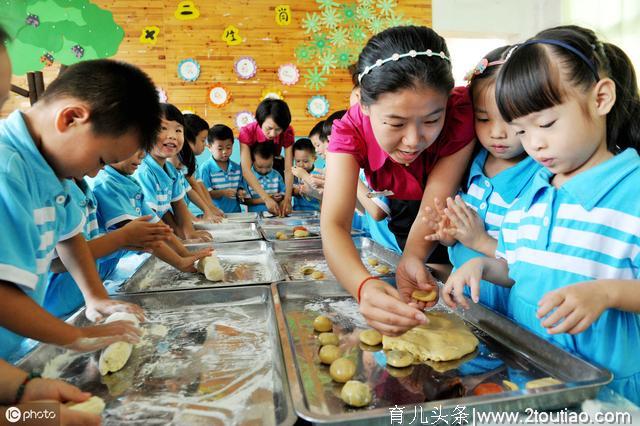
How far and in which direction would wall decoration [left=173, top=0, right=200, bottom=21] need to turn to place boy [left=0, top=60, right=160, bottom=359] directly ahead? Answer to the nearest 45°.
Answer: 0° — it already faces them

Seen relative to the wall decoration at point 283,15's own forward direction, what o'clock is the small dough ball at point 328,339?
The small dough ball is roughly at 12 o'clock from the wall decoration.

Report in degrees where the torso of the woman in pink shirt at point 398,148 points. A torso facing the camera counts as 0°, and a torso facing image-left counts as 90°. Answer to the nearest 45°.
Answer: approximately 0°

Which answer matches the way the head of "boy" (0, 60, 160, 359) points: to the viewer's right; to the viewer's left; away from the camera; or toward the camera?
to the viewer's right

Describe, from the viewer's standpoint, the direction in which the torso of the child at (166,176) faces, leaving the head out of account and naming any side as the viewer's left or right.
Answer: facing the viewer and to the right of the viewer

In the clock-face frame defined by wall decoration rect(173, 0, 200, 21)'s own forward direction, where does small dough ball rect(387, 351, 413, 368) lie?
The small dough ball is roughly at 12 o'clock from the wall decoration.

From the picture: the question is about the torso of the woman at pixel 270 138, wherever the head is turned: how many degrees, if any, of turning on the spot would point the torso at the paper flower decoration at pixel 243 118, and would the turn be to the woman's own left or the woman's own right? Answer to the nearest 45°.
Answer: approximately 180°

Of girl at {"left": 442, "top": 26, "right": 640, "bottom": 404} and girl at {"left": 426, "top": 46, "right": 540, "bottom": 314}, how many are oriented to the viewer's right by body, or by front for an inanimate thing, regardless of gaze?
0

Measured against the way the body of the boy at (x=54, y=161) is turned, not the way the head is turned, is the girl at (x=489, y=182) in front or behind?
in front

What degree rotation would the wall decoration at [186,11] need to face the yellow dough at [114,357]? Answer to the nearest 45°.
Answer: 0° — it already faces it

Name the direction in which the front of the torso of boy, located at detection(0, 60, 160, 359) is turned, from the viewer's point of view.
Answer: to the viewer's right

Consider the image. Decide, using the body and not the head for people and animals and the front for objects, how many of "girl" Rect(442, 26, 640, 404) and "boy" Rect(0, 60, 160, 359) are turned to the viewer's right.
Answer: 1
